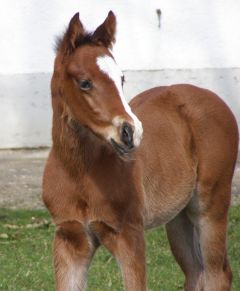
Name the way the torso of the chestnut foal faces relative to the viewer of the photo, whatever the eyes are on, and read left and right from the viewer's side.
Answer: facing the viewer and to the left of the viewer
